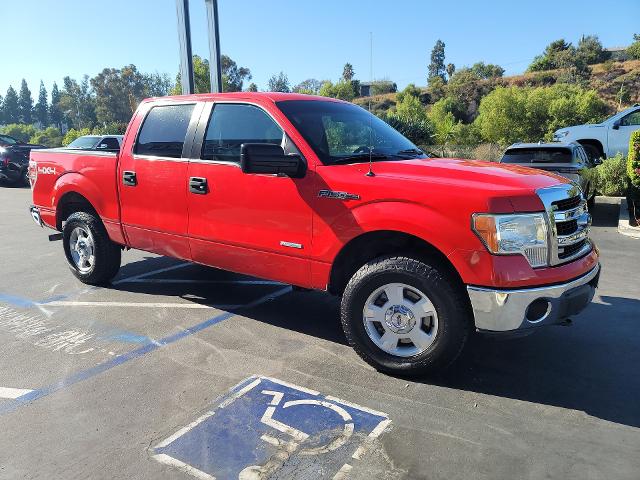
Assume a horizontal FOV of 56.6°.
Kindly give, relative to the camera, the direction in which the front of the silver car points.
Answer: facing away from the viewer and to the right of the viewer

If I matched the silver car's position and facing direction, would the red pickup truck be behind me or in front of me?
behind

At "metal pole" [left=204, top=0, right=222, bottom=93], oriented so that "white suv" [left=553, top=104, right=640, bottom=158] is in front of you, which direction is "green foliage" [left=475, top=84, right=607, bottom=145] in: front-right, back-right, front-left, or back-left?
front-left

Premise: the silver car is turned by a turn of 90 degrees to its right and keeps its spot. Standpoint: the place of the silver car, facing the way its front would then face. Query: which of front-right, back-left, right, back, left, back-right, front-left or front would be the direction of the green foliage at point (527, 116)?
back-left

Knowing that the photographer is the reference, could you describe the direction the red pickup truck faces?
facing the viewer and to the right of the viewer

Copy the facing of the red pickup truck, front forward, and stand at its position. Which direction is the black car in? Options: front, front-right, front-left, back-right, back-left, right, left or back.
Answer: back

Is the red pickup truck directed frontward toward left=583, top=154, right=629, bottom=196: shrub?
no

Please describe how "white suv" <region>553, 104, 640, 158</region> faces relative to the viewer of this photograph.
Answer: facing to the left of the viewer

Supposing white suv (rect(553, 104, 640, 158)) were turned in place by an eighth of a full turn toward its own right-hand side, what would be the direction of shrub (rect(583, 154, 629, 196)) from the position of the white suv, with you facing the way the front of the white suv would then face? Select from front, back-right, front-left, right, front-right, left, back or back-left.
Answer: back-left

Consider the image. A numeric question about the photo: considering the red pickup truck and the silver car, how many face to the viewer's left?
0

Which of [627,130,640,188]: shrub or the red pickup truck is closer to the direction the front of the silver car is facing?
the shrub

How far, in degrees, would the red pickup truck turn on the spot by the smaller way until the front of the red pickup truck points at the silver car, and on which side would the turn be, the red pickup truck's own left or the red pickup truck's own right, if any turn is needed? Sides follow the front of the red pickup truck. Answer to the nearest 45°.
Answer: approximately 90° to the red pickup truck's own left

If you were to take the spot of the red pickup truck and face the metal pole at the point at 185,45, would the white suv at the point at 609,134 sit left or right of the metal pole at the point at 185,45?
right

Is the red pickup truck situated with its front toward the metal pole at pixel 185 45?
no

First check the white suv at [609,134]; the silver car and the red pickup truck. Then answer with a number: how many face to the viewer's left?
1

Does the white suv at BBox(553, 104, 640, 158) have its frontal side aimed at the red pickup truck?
no

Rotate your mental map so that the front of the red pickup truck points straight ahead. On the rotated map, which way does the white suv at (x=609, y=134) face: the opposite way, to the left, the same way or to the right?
the opposite way
